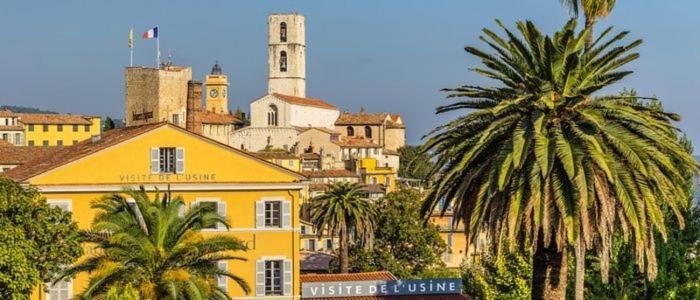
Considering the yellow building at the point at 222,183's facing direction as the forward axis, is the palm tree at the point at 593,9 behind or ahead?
ahead

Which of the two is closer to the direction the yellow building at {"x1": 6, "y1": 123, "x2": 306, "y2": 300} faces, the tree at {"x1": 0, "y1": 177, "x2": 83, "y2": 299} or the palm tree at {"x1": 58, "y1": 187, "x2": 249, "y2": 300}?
the palm tree

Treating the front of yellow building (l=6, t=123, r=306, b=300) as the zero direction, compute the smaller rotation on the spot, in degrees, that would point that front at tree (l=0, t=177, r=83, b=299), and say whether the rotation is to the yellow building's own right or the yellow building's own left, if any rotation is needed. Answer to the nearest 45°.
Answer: approximately 45° to the yellow building's own right

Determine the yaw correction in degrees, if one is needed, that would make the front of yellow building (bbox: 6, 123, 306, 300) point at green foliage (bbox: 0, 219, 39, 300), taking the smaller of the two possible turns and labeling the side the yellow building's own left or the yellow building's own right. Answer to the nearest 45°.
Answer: approximately 45° to the yellow building's own right

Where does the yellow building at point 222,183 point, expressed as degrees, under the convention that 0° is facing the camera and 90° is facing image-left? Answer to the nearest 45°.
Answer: approximately 0°

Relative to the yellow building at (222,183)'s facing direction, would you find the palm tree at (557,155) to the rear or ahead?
ahead
